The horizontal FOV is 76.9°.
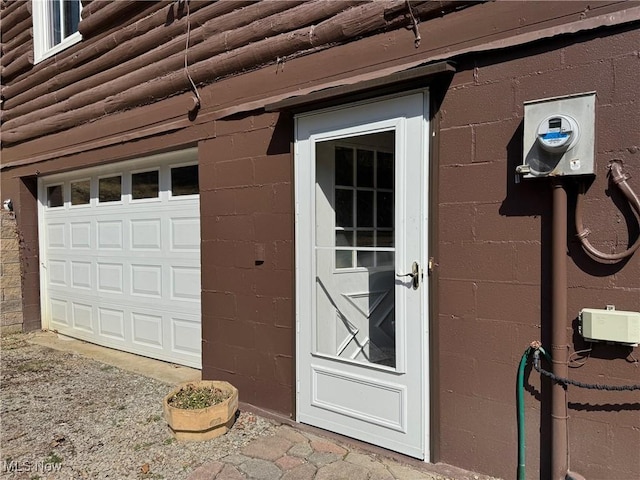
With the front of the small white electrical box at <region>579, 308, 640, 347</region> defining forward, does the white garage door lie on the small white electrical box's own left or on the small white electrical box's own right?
on the small white electrical box's own right

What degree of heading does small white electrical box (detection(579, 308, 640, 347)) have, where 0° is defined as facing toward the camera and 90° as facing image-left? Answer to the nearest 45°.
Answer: approximately 0°

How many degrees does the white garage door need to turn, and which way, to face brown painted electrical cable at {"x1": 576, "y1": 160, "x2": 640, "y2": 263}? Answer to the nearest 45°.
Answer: approximately 90° to its left

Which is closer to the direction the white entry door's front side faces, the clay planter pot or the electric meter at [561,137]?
the clay planter pot

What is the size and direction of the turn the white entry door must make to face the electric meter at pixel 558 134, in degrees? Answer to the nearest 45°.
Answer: approximately 90° to its left

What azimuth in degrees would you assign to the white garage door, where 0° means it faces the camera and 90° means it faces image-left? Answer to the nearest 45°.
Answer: approximately 45°

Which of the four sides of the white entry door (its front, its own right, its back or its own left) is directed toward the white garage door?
right

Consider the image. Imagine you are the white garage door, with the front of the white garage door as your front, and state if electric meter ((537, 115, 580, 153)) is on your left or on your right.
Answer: on your left

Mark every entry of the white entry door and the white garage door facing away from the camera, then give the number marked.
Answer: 0

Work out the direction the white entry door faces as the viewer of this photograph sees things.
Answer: facing the viewer and to the left of the viewer
